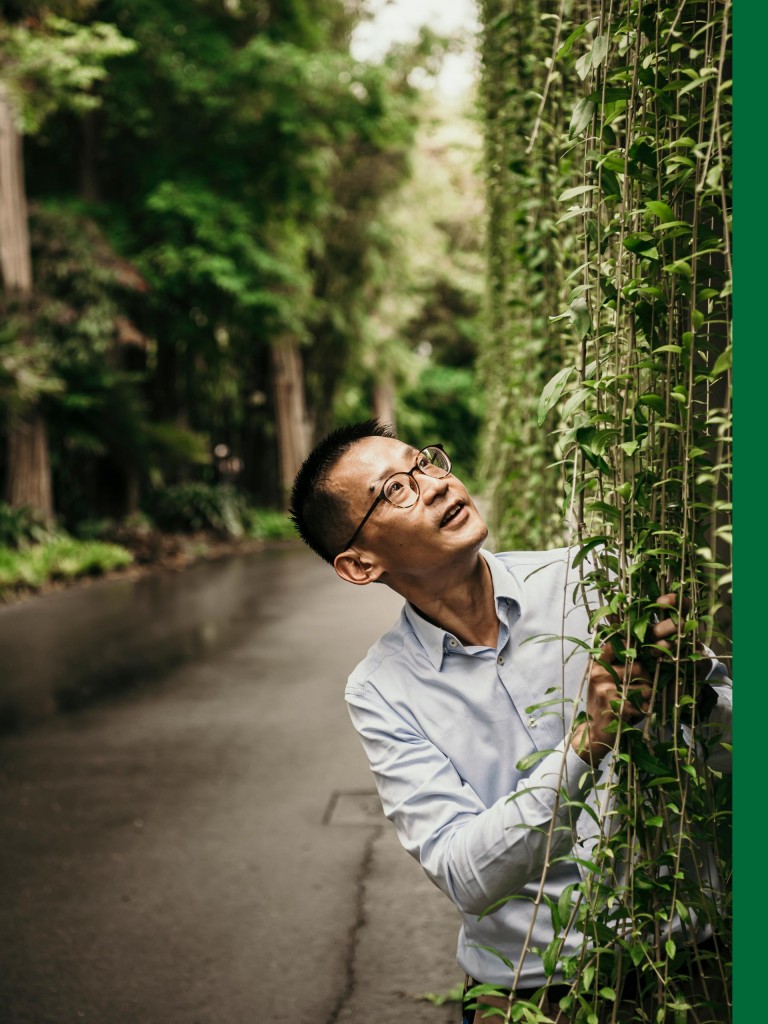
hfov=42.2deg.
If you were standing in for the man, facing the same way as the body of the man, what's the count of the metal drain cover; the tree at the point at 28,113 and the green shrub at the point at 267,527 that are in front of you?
0

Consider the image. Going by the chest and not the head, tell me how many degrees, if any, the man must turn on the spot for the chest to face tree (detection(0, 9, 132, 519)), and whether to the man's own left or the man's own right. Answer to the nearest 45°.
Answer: approximately 180°

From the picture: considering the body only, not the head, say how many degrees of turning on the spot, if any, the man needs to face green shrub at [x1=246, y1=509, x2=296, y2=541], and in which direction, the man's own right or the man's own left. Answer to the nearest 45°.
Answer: approximately 135° to the man's own left

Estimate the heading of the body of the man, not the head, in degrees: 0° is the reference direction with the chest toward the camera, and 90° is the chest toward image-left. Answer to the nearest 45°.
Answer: approximately 315°

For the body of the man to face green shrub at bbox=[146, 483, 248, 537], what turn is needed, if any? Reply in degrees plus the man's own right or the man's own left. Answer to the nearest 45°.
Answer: approximately 135° to the man's own left

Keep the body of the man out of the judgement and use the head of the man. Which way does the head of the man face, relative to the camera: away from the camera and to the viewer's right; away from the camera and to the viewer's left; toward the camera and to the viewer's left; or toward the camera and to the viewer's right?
toward the camera and to the viewer's right

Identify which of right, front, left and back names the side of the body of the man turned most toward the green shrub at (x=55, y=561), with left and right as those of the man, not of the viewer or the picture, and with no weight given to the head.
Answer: back
